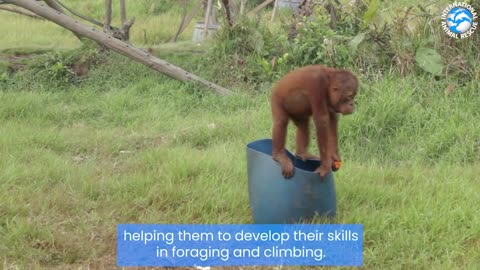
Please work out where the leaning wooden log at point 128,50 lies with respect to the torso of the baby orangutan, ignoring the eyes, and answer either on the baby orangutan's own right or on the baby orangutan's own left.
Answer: on the baby orangutan's own left

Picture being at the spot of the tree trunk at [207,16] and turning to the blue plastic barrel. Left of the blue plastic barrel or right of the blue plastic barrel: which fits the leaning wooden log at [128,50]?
right

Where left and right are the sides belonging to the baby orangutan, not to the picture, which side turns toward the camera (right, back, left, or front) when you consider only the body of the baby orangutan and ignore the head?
right

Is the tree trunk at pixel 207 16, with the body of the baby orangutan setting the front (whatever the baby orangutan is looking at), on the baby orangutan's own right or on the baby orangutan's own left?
on the baby orangutan's own left
